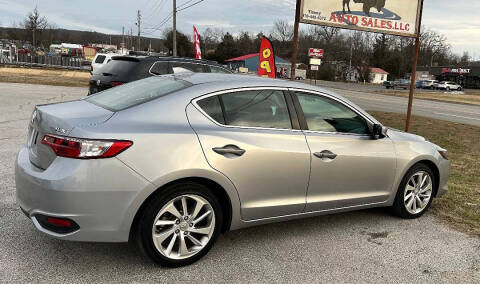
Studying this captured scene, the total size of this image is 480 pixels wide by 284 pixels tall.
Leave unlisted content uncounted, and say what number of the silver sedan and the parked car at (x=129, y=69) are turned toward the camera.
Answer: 0

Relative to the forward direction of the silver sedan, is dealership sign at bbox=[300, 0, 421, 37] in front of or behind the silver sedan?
in front

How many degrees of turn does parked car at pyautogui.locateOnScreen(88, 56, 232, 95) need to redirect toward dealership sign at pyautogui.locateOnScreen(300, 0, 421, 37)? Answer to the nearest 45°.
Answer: approximately 45° to its right

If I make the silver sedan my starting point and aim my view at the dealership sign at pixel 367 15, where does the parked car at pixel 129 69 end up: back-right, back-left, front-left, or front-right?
front-left

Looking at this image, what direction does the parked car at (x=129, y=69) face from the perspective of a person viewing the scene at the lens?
facing away from the viewer and to the right of the viewer

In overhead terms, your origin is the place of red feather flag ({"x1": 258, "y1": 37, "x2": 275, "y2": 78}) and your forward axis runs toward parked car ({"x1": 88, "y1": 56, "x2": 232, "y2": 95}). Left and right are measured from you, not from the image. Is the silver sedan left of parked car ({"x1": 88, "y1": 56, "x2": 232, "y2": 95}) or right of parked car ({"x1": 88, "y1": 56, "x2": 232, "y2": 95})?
left

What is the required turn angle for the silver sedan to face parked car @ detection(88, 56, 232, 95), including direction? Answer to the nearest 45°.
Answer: approximately 45° to its left

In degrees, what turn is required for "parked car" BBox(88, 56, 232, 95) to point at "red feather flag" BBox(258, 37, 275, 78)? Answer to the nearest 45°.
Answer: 0° — it already faces it

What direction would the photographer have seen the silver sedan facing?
facing away from the viewer and to the right of the viewer

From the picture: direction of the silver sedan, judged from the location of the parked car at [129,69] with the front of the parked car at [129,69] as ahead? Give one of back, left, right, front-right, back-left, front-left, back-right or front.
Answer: back-right

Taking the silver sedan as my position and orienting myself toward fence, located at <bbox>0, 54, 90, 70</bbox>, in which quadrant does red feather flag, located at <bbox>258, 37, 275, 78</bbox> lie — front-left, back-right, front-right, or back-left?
front-right

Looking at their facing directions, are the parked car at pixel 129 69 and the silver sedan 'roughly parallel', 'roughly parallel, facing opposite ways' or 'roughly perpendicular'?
roughly parallel

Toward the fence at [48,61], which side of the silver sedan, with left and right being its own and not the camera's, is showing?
left
